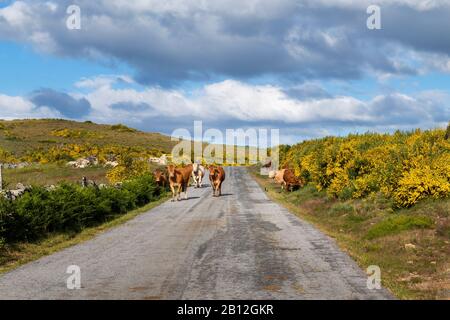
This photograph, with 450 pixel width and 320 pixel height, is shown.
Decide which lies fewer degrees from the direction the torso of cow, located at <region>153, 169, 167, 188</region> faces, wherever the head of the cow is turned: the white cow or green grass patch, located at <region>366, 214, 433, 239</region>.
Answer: the green grass patch

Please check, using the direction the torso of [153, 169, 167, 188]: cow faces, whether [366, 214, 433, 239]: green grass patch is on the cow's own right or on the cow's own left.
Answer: on the cow's own left

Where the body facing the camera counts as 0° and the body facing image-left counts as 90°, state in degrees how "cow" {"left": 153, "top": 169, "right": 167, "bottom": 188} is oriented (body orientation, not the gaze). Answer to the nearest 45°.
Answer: approximately 45°

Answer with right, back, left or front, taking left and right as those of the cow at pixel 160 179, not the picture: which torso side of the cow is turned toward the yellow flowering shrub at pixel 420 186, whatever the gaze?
left

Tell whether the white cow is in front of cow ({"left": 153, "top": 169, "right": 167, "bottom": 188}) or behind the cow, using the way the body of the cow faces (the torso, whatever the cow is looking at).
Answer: behind

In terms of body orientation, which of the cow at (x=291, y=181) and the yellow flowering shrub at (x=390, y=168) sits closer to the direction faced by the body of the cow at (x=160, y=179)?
the yellow flowering shrub

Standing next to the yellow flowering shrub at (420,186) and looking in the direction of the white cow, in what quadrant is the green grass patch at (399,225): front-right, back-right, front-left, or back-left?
back-left

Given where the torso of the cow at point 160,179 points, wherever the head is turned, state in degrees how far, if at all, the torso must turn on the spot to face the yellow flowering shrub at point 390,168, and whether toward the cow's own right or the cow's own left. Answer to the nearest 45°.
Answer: approximately 90° to the cow's own left

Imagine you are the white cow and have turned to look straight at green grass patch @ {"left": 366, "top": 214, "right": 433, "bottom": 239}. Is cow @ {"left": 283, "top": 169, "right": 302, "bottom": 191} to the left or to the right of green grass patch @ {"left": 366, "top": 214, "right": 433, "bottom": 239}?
left
